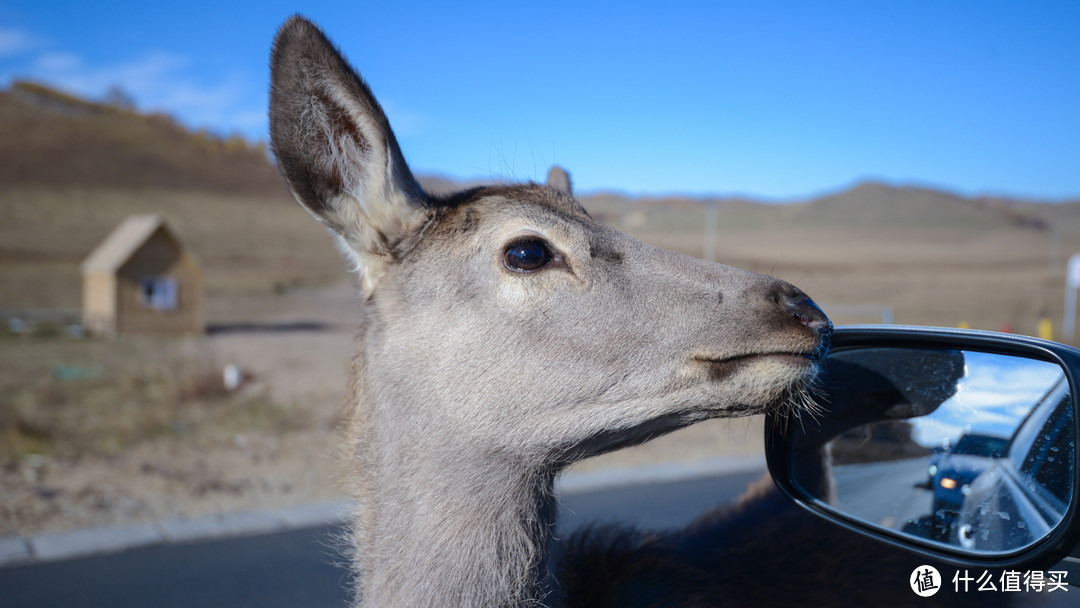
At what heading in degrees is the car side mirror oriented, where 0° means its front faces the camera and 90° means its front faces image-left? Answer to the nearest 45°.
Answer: approximately 0°

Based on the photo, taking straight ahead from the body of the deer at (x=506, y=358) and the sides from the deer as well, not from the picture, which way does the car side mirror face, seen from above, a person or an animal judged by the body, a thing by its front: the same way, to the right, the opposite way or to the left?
to the right

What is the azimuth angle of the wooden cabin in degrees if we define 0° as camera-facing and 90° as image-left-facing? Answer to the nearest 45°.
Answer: approximately 315°

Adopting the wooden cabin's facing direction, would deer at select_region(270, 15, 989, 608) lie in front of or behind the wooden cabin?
in front

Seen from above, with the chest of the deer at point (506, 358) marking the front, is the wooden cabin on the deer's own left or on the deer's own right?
on the deer's own left

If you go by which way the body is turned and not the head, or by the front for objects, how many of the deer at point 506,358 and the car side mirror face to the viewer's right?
1

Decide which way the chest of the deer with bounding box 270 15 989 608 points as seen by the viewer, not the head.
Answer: to the viewer's right

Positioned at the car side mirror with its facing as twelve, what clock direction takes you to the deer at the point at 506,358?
The deer is roughly at 2 o'clock from the car side mirror.
